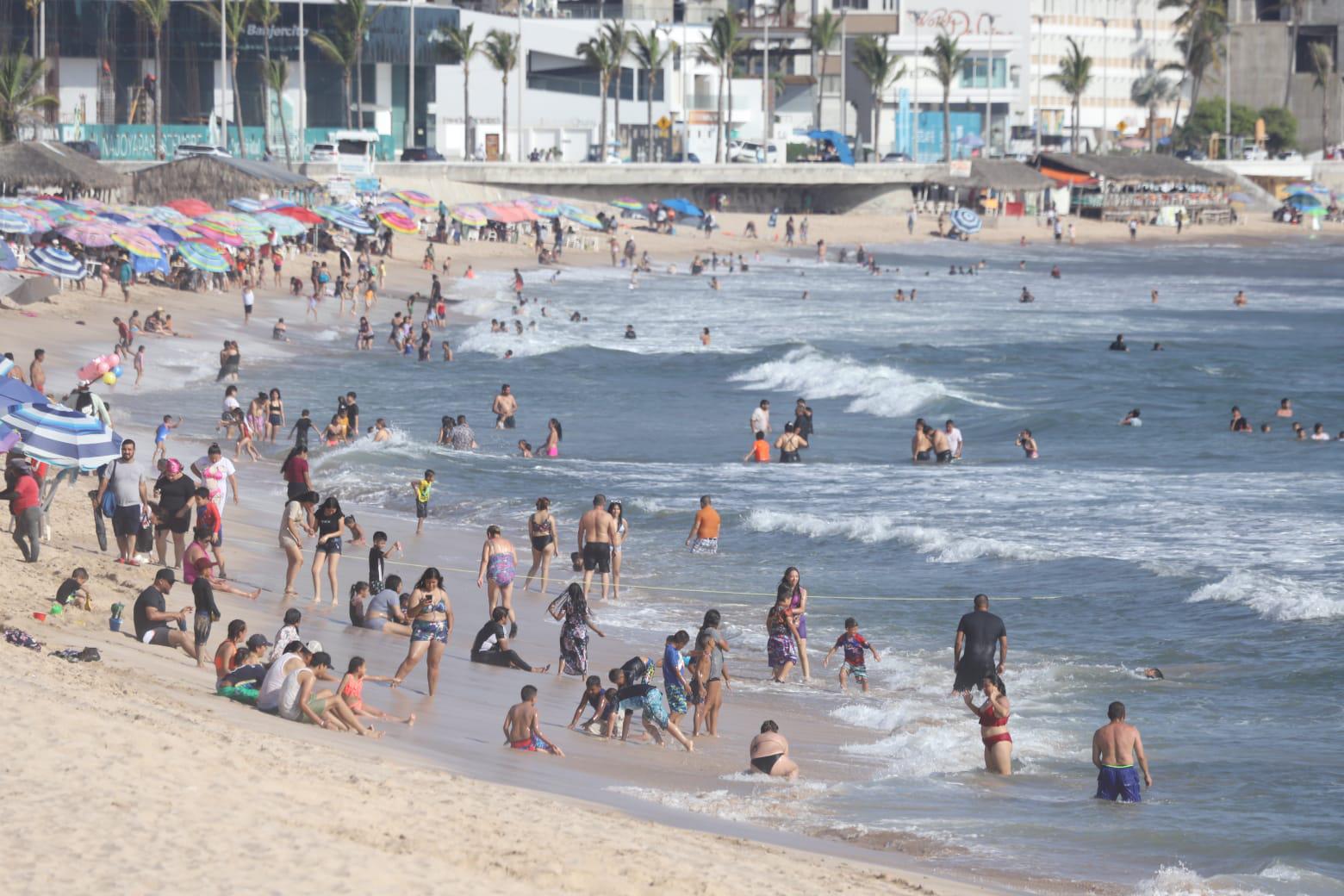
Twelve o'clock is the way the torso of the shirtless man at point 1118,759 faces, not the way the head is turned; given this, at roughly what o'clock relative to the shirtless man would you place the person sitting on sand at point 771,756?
The person sitting on sand is roughly at 9 o'clock from the shirtless man.

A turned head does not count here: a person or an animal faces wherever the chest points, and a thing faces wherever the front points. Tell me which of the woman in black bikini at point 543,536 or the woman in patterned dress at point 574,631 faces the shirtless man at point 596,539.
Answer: the woman in patterned dress

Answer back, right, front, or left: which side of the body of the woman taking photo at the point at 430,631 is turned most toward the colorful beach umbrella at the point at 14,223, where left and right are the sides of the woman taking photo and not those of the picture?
back

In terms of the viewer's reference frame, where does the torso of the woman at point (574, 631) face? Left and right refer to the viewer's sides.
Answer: facing away from the viewer
